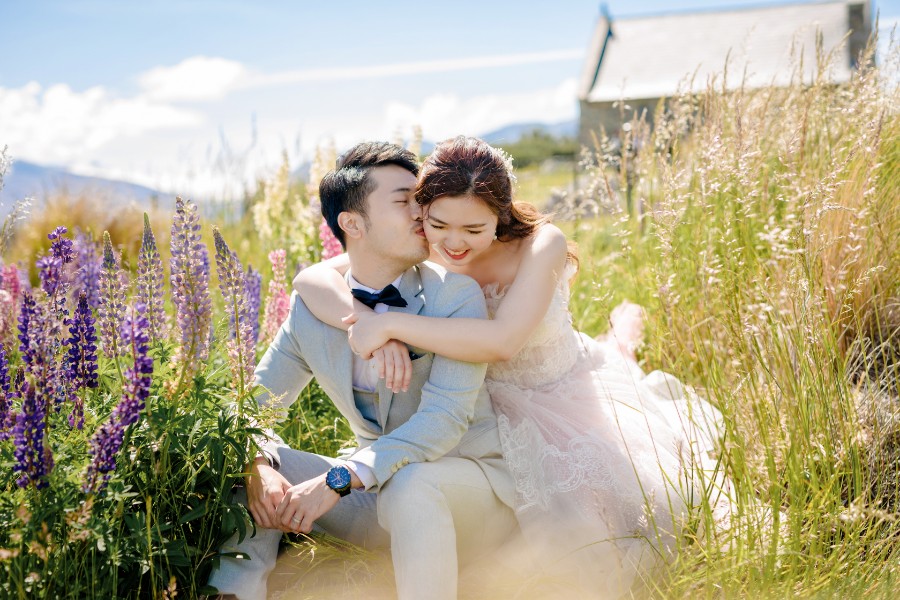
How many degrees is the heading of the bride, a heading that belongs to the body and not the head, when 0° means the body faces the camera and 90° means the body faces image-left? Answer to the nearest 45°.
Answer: approximately 45°

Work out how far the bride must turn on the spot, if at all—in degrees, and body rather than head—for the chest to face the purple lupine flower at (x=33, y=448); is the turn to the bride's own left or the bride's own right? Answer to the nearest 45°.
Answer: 0° — they already face it

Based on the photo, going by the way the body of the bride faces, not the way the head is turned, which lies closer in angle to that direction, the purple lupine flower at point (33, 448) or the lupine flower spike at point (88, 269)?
the purple lupine flower

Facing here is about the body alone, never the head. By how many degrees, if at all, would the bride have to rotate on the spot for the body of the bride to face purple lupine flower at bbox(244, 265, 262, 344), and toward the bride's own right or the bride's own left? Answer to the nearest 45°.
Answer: approximately 90° to the bride's own right

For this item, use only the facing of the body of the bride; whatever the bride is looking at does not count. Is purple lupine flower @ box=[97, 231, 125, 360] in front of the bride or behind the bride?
in front

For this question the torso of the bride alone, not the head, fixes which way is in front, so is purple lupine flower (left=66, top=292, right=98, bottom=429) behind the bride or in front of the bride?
in front
